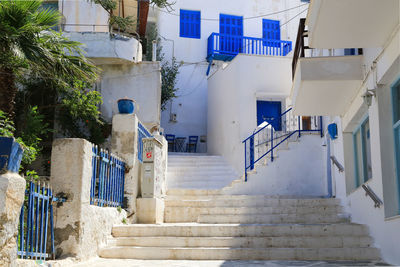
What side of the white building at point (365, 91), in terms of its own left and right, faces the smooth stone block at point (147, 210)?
front

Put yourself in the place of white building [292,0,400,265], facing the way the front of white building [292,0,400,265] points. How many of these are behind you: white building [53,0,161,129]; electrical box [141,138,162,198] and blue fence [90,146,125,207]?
0

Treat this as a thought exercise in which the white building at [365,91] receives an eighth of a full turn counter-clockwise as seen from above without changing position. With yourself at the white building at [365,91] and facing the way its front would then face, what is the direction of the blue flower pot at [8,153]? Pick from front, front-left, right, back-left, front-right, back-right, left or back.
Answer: front

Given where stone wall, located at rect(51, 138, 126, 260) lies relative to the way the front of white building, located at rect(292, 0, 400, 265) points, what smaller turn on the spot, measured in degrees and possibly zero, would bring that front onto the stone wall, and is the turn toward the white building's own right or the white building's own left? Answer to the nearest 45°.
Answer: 0° — it already faces it

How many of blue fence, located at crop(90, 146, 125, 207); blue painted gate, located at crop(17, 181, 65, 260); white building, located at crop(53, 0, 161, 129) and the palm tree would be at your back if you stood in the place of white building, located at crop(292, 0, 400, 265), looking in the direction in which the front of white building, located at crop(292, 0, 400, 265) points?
0

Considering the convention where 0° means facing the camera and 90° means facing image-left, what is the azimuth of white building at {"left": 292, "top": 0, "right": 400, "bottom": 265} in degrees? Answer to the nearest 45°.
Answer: approximately 90°

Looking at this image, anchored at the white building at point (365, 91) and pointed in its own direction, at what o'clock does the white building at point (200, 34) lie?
the white building at point (200, 34) is roughly at 2 o'clock from the white building at point (365, 91).

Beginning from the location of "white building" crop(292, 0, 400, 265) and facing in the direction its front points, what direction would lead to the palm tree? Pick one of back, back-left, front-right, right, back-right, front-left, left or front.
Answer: front

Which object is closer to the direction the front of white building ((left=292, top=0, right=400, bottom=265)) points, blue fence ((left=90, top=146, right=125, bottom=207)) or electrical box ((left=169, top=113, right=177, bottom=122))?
the blue fence

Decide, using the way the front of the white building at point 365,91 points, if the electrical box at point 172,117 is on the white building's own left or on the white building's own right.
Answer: on the white building's own right

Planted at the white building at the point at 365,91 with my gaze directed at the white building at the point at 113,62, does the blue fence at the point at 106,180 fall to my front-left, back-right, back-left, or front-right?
front-left

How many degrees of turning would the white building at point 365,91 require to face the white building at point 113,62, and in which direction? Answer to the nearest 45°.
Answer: approximately 45° to its right
